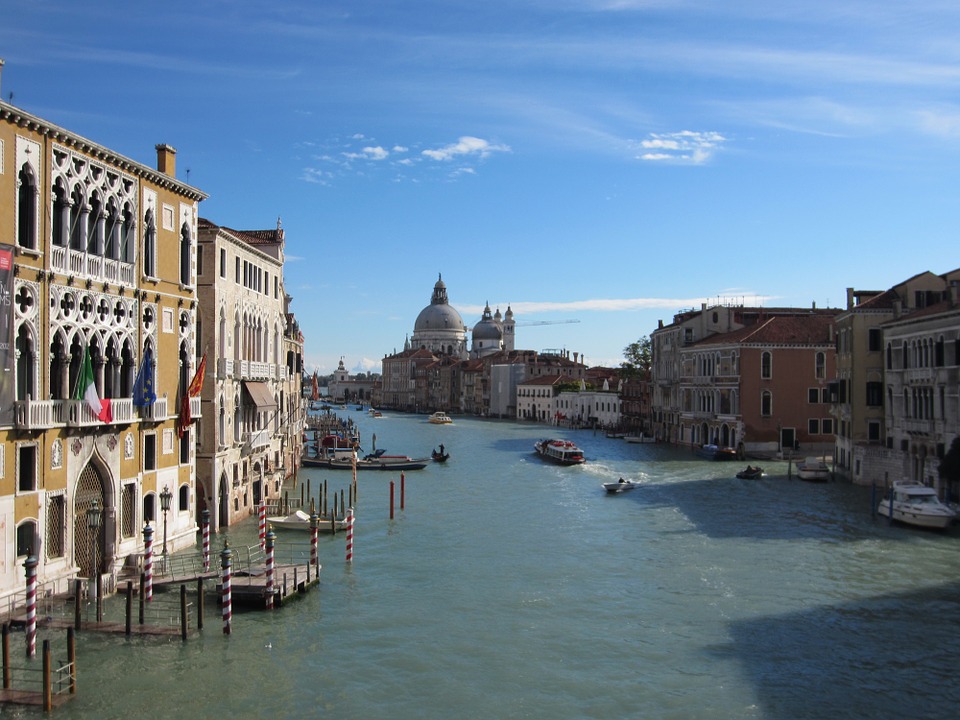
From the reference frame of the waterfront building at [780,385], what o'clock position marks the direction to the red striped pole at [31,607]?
The red striped pole is roughly at 11 o'clock from the waterfront building.

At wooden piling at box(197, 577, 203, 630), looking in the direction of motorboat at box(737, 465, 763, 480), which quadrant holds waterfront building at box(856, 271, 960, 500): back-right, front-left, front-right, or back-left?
front-right

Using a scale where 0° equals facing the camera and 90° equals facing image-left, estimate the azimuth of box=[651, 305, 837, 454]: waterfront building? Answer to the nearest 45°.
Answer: approximately 45°

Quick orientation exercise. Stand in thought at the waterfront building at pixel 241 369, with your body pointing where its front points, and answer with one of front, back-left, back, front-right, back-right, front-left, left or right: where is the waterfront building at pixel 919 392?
front-left

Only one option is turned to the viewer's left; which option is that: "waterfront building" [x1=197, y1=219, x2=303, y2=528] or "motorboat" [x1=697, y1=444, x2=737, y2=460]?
the motorboat

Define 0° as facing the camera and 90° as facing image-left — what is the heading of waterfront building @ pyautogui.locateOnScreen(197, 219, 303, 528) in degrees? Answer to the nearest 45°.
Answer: approximately 315°

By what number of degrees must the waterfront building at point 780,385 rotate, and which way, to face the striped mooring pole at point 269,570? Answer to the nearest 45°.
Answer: approximately 45° to its left

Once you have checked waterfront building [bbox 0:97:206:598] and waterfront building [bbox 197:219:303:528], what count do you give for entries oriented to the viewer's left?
0

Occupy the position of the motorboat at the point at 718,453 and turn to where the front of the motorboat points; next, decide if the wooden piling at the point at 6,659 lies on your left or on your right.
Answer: on your left

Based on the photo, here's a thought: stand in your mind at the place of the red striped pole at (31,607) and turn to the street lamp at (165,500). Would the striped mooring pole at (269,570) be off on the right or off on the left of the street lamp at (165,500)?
right

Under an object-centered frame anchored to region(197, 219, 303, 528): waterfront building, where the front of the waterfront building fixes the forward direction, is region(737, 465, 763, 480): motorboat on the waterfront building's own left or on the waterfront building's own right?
on the waterfront building's own left

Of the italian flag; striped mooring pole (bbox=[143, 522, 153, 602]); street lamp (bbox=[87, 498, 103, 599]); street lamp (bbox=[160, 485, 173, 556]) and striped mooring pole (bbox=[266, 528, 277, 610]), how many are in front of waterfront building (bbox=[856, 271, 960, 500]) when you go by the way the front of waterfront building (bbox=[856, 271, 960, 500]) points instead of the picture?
5

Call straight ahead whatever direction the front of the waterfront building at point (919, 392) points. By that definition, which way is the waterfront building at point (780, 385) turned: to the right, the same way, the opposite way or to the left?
the same way

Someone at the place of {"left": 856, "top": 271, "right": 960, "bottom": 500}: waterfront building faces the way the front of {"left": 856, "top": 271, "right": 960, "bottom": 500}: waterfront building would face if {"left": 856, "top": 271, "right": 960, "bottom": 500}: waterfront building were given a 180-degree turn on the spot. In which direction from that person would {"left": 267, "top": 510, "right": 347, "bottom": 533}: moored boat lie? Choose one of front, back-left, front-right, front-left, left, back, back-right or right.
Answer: back
